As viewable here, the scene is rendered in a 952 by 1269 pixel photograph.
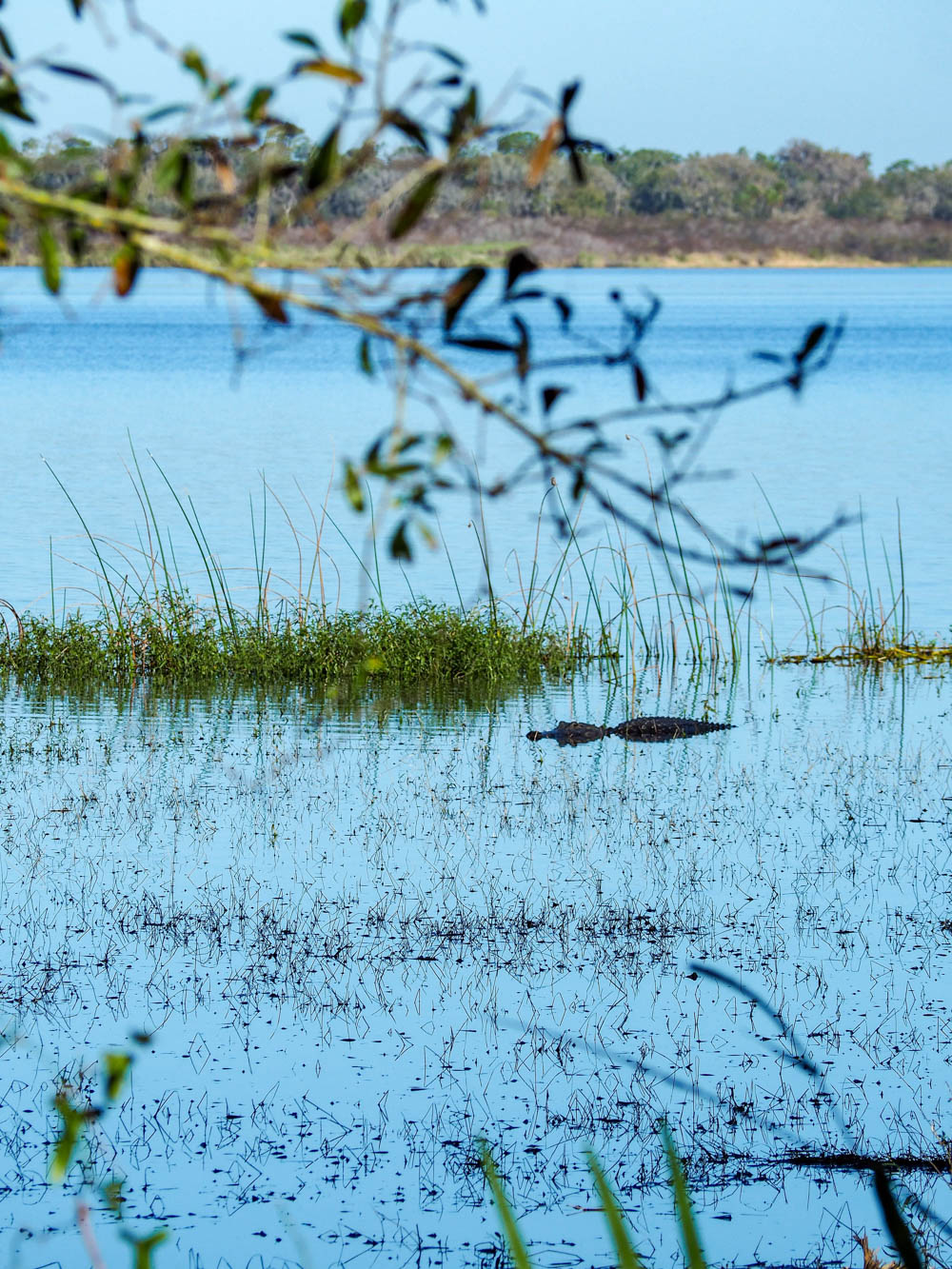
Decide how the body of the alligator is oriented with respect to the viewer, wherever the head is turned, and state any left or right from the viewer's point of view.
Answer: facing to the left of the viewer
